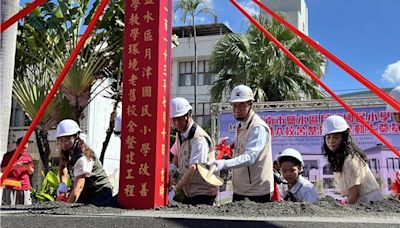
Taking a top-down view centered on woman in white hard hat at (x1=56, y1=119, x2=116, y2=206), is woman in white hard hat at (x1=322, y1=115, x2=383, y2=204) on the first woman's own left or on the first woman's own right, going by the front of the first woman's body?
on the first woman's own left

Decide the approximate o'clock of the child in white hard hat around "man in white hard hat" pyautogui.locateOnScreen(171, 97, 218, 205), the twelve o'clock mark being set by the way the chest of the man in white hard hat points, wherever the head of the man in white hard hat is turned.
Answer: The child in white hard hat is roughly at 7 o'clock from the man in white hard hat.

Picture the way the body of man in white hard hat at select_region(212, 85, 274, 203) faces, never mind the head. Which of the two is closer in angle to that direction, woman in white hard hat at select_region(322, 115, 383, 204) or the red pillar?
the red pillar

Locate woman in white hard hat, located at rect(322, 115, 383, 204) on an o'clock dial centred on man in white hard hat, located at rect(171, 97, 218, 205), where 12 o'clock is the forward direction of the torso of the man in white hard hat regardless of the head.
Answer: The woman in white hard hat is roughly at 8 o'clock from the man in white hard hat.

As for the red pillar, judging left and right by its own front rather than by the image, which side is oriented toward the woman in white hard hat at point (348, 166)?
left

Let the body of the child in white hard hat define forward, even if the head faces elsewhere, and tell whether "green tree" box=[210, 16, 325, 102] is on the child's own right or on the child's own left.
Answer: on the child's own right

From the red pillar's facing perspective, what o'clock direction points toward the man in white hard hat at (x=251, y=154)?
The man in white hard hat is roughly at 8 o'clock from the red pillar.
